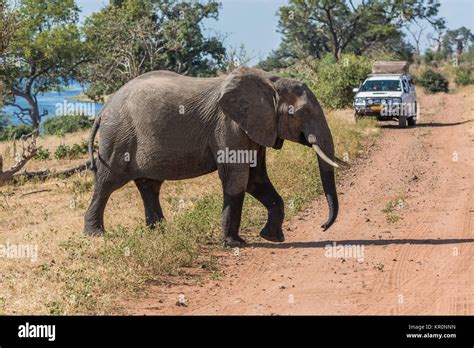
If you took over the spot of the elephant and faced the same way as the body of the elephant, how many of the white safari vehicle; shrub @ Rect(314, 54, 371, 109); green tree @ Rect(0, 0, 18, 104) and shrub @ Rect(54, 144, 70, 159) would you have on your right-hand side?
0

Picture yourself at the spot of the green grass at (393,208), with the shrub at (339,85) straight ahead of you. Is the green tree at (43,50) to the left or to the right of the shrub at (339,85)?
left

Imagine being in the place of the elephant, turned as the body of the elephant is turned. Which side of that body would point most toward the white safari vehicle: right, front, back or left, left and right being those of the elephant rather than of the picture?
left

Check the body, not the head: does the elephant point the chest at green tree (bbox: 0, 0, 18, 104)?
no

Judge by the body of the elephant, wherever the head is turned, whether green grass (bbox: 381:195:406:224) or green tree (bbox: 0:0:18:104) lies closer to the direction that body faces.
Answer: the green grass

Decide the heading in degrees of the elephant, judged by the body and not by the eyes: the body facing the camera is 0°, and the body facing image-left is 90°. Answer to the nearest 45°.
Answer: approximately 270°

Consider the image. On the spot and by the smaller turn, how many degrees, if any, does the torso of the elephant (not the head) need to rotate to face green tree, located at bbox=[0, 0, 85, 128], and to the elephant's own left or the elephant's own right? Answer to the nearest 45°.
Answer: approximately 90° to the elephant's own left

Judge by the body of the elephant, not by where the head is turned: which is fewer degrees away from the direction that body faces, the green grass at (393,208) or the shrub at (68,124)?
the green grass

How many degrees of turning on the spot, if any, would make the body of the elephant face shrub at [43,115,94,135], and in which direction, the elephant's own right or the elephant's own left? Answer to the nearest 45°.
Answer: approximately 90° to the elephant's own left

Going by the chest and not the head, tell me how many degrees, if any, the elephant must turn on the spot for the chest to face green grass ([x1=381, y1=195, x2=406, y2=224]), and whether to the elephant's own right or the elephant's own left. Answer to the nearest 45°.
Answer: approximately 45° to the elephant's own left

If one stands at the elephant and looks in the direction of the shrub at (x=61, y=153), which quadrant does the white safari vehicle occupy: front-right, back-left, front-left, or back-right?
front-right

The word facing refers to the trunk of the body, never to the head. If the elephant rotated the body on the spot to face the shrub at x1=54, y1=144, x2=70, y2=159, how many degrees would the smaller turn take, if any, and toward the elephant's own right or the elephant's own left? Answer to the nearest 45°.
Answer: approximately 90° to the elephant's own left

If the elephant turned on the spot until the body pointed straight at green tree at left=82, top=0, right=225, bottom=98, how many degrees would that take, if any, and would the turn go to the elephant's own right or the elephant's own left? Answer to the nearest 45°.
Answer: approximately 90° to the elephant's own left

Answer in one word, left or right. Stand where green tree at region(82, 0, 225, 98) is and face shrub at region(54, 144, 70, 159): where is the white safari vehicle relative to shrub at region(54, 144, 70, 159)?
left
